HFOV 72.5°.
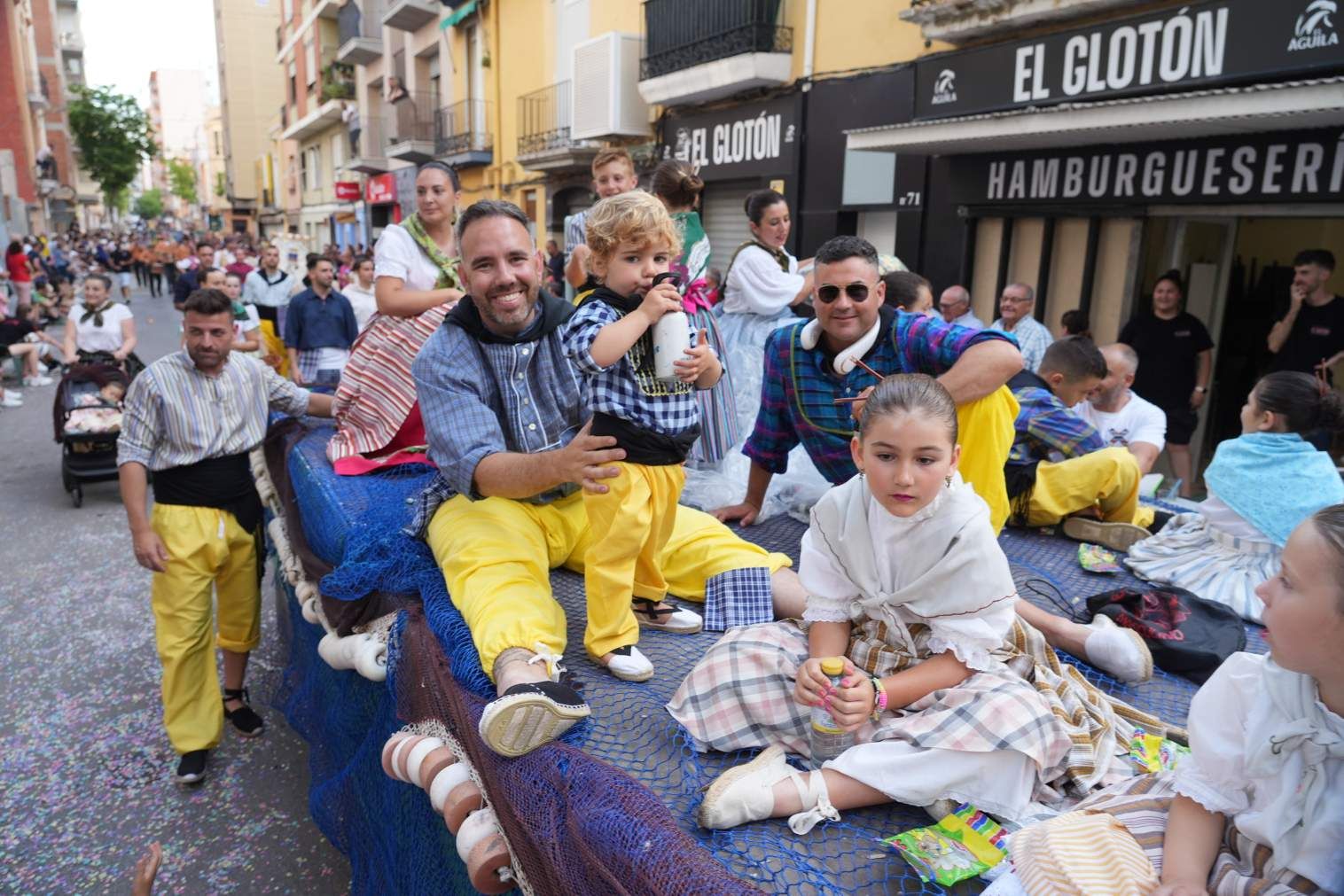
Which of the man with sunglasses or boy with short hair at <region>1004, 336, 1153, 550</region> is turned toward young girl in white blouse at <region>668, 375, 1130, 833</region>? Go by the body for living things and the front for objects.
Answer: the man with sunglasses

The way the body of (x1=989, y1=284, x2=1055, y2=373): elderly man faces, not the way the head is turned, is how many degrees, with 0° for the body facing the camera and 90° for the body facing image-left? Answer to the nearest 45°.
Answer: approximately 45°

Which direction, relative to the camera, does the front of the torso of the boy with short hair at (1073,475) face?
to the viewer's right

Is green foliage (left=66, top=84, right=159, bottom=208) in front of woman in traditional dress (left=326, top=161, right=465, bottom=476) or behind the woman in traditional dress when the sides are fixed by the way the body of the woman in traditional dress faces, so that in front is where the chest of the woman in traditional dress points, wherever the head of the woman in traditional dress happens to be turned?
behind

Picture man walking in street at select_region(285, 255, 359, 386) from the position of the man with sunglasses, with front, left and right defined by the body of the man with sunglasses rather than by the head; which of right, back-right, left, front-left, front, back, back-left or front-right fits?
back-right

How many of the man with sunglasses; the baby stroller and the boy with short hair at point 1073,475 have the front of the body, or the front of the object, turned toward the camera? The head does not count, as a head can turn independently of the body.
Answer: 2

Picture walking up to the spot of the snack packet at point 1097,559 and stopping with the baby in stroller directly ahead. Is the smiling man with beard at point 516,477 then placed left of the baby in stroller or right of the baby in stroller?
left

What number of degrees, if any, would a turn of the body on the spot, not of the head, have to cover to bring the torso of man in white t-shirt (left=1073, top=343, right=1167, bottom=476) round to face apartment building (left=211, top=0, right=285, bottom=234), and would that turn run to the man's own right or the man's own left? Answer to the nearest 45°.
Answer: approximately 90° to the man's own right

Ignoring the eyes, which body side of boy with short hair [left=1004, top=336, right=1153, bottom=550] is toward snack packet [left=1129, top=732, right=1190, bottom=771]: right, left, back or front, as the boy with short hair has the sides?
right

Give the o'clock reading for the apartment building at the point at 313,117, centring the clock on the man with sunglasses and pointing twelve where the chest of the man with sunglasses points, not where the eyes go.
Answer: The apartment building is roughly at 5 o'clock from the man with sunglasses.

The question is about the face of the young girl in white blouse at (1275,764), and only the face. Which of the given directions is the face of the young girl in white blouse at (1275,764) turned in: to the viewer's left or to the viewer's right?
to the viewer's left
